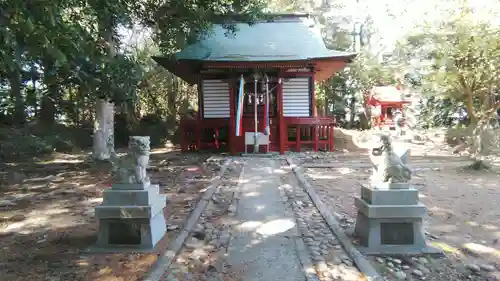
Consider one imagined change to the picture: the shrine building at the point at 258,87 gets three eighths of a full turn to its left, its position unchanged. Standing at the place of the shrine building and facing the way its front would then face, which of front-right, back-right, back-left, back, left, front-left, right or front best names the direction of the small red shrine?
front

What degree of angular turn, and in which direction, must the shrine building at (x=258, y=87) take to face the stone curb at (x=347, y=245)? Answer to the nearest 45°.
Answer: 0° — it already faces it

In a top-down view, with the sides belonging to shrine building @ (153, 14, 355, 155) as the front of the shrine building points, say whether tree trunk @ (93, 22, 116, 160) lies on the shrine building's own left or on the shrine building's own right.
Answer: on the shrine building's own right

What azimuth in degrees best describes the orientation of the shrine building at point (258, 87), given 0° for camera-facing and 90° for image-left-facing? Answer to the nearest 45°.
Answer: approximately 0°

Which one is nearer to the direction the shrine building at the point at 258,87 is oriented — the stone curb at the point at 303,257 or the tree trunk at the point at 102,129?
the stone curb

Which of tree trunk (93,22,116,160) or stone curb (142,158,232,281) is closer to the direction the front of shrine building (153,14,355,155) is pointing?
the stone curb

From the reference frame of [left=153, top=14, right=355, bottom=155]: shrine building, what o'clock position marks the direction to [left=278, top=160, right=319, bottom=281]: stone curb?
The stone curb is roughly at 12 o'clock from the shrine building.

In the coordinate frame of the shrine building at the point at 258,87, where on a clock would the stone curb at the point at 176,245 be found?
The stone curb is roughly at 12 o'clock from the shrine building.
